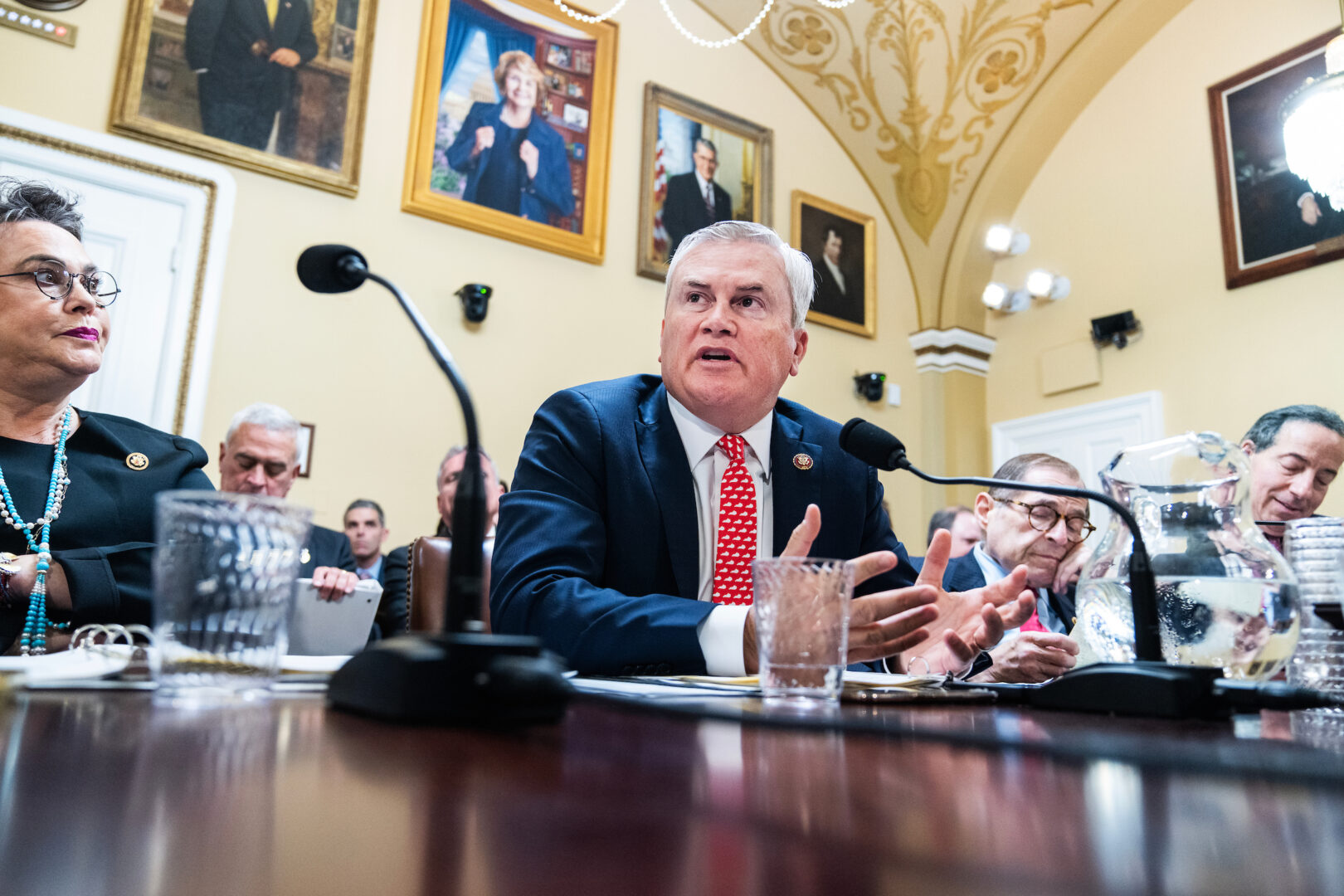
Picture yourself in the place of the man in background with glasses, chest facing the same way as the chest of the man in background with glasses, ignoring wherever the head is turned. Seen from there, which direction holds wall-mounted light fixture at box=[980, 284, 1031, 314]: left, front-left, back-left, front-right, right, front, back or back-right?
back-left

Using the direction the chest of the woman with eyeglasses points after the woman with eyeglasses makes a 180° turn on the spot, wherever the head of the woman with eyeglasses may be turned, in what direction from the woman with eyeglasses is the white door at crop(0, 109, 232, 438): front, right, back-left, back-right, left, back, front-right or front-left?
front-right

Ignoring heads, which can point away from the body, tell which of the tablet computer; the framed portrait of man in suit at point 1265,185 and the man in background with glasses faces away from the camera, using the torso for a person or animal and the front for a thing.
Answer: the tablet computer

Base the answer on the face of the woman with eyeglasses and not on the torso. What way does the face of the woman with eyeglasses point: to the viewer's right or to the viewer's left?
to the viewer's right

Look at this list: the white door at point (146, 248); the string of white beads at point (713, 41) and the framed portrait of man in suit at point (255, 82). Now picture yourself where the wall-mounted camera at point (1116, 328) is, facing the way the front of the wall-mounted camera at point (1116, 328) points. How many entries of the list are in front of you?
3

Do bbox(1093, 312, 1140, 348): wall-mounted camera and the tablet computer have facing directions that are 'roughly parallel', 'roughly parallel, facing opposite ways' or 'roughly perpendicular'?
roughly perpendicular

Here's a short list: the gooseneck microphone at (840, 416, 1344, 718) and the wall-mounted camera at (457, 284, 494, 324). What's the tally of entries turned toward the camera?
1

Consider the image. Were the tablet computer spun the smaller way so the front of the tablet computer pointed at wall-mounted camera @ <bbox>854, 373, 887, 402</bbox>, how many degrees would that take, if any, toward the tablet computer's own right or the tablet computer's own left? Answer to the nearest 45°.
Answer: approximately 45° to the tablet computer's own right

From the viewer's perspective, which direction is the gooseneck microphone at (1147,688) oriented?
to the viewer's left

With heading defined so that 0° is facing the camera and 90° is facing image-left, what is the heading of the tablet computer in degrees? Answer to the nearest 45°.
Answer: approximately 180°

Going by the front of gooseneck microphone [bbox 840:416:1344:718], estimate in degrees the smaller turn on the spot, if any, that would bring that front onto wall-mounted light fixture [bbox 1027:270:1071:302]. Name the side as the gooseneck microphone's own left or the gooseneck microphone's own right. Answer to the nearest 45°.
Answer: approximately 90° to the gooseneck microphone's own right

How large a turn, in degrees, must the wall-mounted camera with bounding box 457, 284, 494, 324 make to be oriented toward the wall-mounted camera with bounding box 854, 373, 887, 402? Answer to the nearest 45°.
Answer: approximately 90° to its left

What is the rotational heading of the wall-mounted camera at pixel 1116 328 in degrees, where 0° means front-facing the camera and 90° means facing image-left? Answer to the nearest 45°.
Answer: approximately 45°
